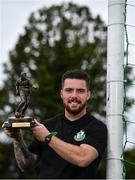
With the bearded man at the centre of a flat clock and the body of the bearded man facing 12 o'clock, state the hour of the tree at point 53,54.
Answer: The tree is roughly at 6 o'clock from the bearded man.

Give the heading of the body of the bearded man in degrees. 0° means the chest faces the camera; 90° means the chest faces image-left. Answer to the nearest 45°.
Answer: approximately 0°
